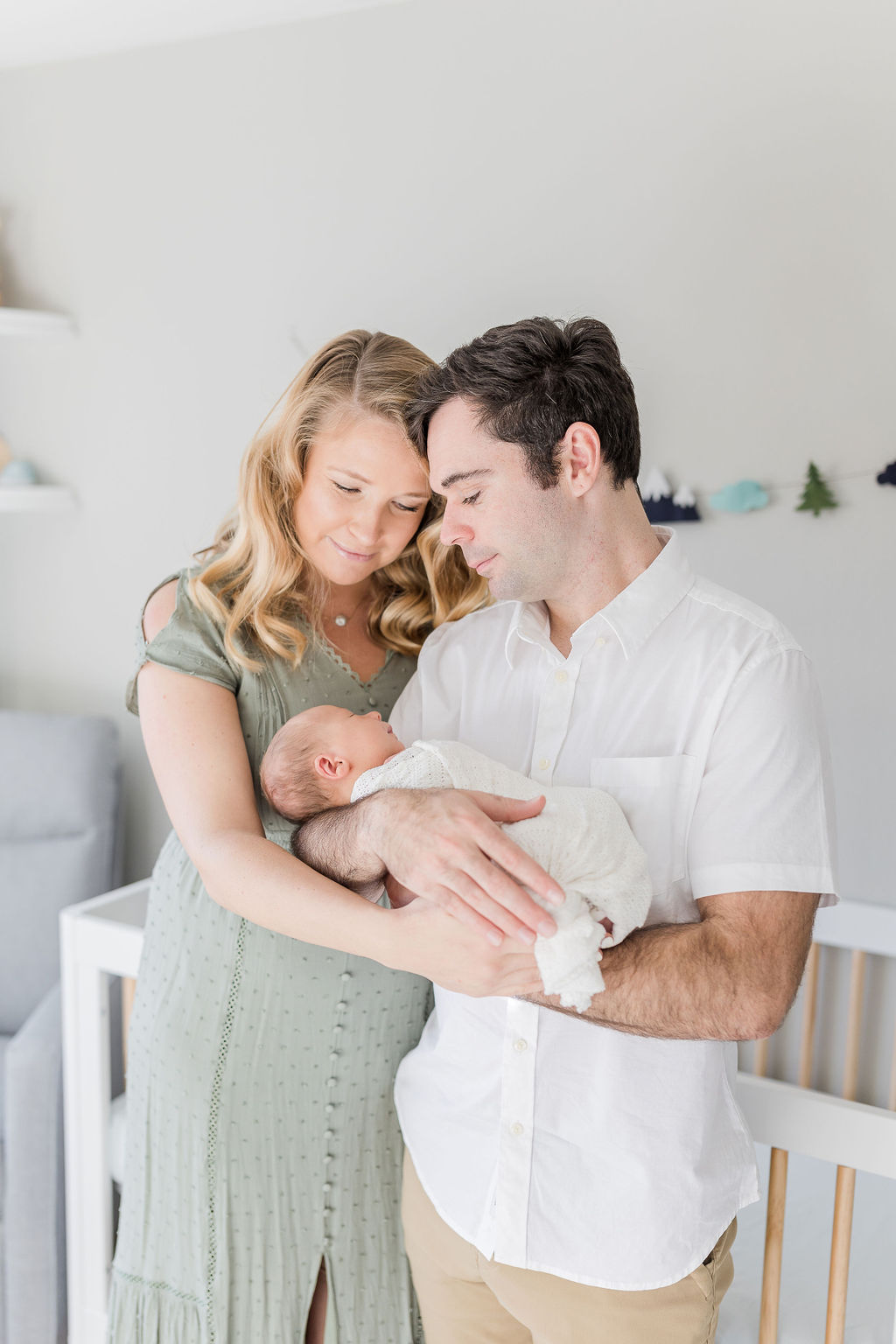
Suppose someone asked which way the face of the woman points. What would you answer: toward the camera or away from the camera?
toward the camera

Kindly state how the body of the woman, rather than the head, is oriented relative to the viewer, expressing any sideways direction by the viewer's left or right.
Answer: facing the viewer and to the right of the viewer

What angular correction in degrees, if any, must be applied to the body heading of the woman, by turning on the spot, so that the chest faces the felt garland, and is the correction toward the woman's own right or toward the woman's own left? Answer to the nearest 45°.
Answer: approximately 90° to the woman's own left

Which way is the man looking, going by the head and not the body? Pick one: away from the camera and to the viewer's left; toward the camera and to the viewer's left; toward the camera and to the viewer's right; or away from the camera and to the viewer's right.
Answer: toward the camera and to the viewer's left

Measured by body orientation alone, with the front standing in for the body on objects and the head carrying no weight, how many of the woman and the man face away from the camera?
0

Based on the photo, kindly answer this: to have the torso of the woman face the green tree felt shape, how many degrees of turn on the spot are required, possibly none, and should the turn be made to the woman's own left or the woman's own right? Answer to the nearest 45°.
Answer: approximately 90° to the woman's own left

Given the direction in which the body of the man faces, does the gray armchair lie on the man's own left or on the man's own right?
on the man's own right

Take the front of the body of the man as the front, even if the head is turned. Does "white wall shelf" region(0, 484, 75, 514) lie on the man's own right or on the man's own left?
on the man's own right
